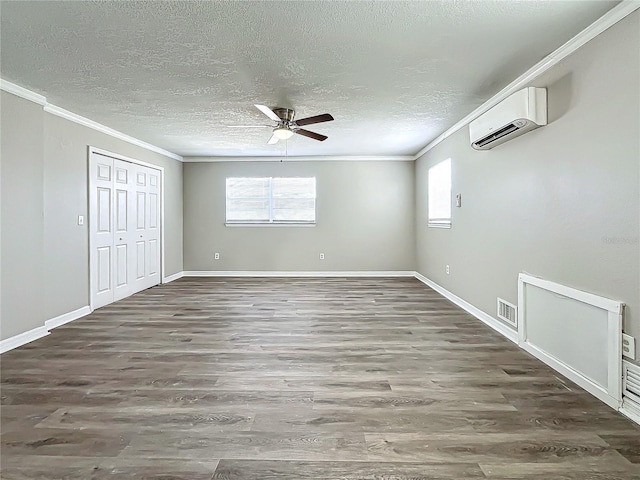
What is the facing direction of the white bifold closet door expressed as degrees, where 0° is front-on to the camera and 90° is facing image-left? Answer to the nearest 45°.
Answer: approximately 315°

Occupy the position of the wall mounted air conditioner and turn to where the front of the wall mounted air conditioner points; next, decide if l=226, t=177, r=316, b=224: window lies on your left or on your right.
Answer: on your right

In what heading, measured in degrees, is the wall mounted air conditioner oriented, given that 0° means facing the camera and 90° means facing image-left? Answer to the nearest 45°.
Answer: approximately 45°

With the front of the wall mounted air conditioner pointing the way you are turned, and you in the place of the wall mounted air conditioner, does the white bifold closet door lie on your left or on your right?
on your right

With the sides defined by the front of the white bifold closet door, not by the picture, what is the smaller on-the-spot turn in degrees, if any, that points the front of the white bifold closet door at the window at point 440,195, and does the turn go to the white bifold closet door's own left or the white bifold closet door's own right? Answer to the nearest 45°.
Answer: approximately 45° to the white bifold closet door's own left

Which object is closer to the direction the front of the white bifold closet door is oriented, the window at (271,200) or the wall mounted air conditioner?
the wall mounted air conditioner
